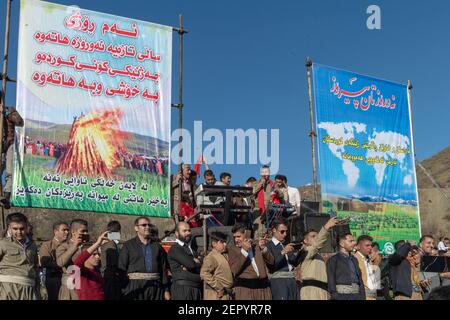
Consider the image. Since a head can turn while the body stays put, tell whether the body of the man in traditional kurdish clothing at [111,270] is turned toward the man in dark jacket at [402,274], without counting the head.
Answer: no

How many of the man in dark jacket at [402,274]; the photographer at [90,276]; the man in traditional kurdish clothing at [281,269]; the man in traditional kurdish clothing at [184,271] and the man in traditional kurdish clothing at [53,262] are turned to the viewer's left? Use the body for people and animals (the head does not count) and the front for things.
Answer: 0

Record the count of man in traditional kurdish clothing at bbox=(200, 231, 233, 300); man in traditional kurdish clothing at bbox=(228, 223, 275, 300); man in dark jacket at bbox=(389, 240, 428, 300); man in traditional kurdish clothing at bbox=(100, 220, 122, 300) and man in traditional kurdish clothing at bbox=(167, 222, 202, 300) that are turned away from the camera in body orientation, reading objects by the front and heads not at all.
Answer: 0

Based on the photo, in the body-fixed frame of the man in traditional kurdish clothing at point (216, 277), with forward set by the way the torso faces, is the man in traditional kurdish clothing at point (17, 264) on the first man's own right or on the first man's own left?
on the first man's own right

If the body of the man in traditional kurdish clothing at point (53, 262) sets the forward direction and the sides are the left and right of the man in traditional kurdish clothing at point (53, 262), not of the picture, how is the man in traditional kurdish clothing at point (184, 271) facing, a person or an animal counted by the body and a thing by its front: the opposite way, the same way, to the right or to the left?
the same way

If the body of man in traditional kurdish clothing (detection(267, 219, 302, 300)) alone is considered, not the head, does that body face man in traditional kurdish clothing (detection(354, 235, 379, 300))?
no

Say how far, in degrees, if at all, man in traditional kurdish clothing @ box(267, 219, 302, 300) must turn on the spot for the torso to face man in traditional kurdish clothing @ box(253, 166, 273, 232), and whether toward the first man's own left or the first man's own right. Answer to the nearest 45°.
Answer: approximately 135° to the first man's own left

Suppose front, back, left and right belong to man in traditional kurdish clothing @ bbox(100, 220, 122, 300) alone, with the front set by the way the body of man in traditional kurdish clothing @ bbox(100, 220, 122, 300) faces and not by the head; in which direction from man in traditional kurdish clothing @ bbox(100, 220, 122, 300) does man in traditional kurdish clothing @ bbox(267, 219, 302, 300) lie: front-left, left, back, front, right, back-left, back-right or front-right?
front-left

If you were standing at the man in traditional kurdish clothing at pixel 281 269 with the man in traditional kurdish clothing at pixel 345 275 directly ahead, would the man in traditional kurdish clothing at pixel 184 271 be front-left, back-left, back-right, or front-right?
back-right

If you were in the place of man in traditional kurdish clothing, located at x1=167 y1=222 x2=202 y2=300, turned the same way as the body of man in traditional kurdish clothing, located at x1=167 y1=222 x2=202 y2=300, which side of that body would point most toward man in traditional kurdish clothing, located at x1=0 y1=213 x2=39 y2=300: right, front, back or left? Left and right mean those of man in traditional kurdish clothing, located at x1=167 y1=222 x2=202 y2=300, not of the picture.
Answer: right

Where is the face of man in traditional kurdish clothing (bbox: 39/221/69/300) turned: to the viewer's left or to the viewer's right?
to the viewer's right

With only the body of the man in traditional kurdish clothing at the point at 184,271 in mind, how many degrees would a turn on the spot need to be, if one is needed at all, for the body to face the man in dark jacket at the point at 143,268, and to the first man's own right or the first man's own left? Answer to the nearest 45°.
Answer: approximately 90° to the first man's own right

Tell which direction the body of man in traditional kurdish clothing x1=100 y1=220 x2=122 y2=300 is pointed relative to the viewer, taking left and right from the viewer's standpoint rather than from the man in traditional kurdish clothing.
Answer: facing the viewer and to the right of the viewer

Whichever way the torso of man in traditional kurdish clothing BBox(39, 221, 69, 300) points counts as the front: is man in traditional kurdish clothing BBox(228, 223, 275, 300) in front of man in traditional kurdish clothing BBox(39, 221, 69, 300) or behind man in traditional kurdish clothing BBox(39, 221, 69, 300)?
in front

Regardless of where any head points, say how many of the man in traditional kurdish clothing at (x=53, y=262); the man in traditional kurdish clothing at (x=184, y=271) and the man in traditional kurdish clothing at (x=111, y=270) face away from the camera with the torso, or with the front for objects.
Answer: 0

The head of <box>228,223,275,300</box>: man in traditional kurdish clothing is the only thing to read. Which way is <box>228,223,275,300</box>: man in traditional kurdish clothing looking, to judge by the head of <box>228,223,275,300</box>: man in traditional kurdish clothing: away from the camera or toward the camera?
toward the camera

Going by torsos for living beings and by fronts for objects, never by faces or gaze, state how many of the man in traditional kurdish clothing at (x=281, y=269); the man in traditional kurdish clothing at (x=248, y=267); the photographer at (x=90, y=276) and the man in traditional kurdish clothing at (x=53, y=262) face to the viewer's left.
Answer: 0

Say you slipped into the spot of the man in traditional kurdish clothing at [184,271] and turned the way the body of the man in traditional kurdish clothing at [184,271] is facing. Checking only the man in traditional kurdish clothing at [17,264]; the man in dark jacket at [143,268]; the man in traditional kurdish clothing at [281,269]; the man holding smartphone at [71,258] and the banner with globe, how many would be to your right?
3

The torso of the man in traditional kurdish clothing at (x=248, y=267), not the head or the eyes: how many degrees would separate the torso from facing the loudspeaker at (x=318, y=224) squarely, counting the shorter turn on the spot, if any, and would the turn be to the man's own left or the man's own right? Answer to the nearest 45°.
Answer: approximately 180°

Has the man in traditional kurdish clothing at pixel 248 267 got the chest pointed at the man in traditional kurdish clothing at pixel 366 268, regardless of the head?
no
